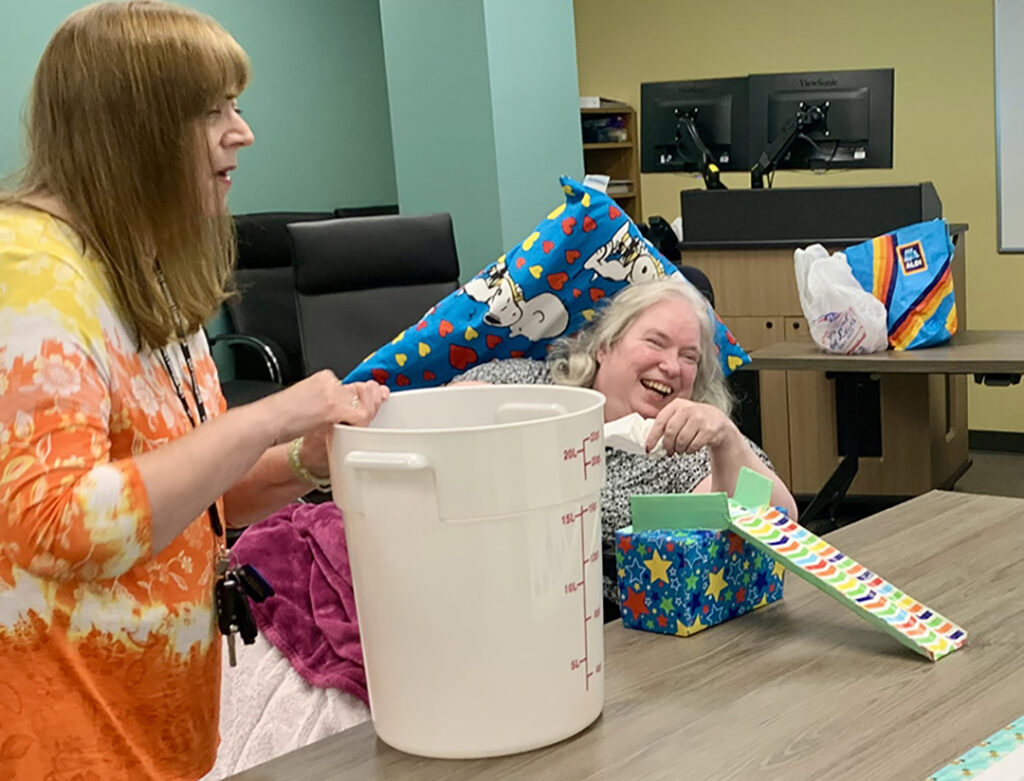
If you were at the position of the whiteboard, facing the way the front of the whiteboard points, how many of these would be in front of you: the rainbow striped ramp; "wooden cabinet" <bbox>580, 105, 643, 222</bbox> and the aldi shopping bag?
2

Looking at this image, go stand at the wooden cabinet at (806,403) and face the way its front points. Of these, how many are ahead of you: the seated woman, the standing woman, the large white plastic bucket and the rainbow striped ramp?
4

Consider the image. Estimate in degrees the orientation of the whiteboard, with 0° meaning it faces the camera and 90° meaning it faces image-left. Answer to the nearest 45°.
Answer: approximately 0°

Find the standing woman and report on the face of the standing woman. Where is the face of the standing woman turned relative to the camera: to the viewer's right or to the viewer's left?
to the viewer's right

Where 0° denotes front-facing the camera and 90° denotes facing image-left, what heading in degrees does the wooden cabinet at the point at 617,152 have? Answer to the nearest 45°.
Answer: approximately 0°

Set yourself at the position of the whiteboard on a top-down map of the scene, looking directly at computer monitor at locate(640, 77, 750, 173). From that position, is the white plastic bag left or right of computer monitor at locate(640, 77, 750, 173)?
left

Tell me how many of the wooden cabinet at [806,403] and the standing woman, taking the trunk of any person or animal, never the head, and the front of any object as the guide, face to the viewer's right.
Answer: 1
